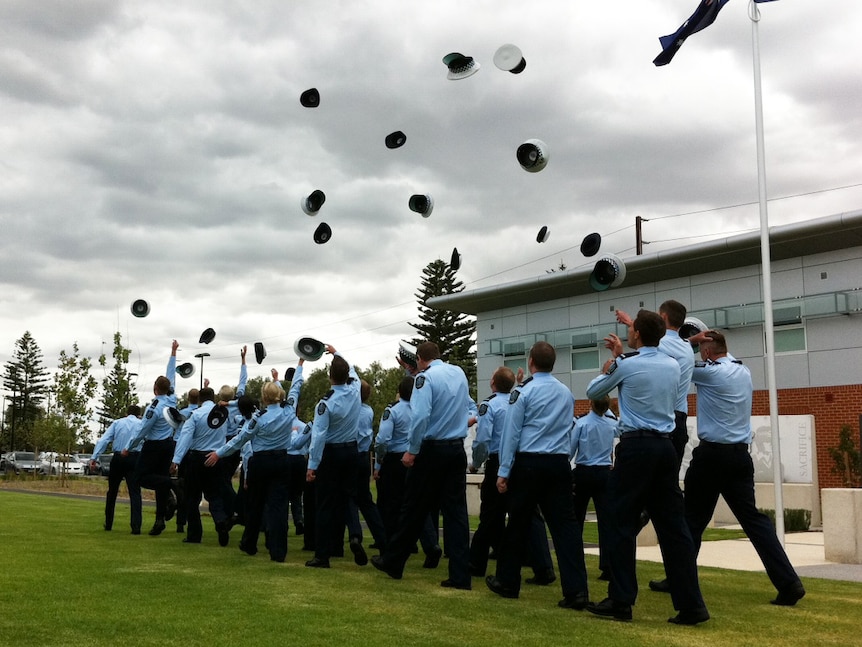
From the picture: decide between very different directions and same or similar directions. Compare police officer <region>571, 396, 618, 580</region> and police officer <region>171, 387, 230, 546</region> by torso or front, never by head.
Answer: same or similar directions

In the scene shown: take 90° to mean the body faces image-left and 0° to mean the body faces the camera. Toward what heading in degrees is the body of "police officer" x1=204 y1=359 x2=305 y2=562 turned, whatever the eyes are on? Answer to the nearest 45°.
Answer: approximately 180°

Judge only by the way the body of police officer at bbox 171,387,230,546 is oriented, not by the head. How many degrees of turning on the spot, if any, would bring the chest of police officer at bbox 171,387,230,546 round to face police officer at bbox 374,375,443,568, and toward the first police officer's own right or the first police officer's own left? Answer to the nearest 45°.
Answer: approximately 135° to the first police officer's own right

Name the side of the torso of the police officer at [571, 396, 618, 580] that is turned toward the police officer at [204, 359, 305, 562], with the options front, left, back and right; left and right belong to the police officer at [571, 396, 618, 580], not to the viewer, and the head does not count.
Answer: left

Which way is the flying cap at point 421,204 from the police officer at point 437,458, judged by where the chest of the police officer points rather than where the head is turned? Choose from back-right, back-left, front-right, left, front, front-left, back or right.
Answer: front-right

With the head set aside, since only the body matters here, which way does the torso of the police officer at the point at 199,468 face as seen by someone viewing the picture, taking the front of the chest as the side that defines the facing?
away from the camera

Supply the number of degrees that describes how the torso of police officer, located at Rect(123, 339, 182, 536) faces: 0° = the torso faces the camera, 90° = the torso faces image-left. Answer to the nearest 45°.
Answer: approximately 135°

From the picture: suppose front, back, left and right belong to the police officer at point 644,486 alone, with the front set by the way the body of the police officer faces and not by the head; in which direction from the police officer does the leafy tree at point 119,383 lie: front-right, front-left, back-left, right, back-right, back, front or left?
front

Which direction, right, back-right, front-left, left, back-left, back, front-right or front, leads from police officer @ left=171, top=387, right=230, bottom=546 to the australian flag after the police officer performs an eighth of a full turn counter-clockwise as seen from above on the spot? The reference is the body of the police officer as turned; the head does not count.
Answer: back-right

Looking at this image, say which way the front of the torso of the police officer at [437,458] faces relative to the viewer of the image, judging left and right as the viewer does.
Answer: facing away from the viewer and to the left of the viewer

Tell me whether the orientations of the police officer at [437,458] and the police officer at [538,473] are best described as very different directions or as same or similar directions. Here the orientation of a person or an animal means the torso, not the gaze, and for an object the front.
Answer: same or similar directions

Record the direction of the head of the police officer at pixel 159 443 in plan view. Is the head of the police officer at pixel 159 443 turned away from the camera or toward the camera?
away from the camera

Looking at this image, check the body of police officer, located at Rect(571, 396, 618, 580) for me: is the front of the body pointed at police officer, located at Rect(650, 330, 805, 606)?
no

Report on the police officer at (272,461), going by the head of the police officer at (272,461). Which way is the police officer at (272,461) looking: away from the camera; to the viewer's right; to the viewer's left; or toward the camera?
away from the camera

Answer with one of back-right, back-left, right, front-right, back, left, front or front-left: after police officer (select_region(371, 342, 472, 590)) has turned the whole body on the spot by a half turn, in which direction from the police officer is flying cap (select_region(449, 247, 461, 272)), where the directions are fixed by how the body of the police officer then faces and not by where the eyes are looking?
back-left

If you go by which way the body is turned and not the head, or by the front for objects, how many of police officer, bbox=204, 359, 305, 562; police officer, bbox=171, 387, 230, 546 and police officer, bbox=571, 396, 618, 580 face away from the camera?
3

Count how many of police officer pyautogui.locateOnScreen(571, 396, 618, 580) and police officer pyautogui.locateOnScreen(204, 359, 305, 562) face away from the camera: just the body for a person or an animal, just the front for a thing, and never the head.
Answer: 2
